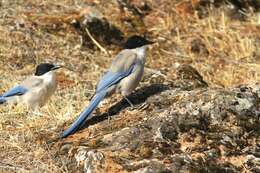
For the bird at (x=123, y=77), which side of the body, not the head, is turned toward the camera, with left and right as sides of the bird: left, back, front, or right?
right

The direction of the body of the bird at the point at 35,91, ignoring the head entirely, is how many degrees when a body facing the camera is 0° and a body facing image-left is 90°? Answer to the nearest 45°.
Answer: approximately 270°

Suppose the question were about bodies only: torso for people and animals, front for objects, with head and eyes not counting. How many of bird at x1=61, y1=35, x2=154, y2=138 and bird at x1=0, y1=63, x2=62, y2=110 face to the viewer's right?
2

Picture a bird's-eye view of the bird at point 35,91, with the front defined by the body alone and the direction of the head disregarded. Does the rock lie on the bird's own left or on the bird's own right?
on the bird's own right

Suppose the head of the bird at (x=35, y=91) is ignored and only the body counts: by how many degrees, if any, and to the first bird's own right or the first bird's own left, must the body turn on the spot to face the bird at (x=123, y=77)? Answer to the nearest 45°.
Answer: approximately 45° to the first bird's own right
